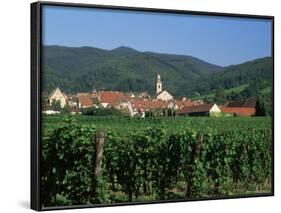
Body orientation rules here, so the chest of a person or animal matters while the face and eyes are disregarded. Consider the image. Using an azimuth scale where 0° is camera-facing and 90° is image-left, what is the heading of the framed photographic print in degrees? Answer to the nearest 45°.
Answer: approximately 315°
